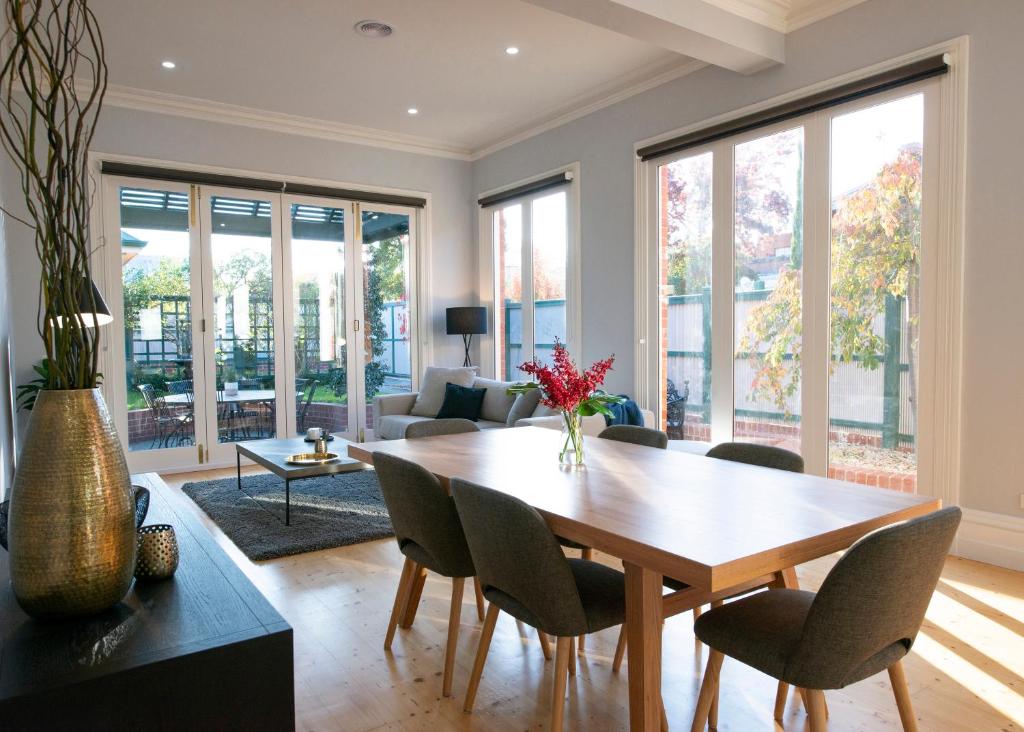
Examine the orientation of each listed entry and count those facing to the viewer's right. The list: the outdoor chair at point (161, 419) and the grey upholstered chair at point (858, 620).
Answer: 1

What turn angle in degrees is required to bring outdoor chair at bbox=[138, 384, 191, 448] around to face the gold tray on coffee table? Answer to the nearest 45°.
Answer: approximately 90° to its right

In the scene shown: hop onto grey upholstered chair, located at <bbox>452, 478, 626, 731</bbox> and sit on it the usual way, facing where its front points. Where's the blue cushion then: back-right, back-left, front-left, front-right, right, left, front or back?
front-left

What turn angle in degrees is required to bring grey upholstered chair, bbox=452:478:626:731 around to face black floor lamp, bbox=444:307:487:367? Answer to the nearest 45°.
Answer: approximately 45° to its left

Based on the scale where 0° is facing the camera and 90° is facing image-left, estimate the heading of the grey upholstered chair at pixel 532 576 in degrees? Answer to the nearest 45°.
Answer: approximately 225°

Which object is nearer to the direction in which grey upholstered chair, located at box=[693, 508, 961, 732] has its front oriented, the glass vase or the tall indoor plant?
the glass vase

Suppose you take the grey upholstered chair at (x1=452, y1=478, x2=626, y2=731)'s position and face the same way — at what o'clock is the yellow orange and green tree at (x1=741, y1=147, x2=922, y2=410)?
The yellow orange and green tree is roughly at 12 o'clock from the grey upholstered chair.

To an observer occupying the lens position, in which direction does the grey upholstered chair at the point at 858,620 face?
facing away from the viewer and to the left of the viewer

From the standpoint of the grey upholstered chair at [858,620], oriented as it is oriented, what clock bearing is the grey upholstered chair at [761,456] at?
the grey upholstered chair at [761,456] is roughly at 1 o'clock from the grey upholstered chair at [858,620].

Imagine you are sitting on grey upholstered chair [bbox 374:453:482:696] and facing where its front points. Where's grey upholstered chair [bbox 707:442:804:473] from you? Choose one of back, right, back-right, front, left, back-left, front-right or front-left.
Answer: front-right

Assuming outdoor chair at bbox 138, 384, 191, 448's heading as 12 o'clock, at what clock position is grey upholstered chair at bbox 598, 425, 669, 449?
The grey upholstered chair is roughly at 2 o'clock from the outdoor chair.

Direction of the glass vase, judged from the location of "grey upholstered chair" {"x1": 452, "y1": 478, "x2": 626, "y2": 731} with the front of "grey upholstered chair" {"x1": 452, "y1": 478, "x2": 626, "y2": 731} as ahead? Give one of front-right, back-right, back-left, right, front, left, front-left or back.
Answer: front-left

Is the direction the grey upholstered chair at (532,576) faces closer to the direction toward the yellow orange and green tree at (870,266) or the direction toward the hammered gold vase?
the yellow orange and green tree

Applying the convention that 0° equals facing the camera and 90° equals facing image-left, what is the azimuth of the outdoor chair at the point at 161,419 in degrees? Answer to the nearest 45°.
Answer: approximately 270°
